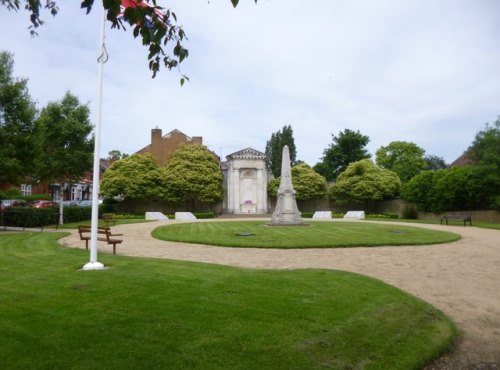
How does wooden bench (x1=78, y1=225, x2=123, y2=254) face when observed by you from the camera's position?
facing away from the viewer and to the right of the viewer

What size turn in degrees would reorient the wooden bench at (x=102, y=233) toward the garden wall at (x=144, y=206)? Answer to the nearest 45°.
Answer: approximately 45° to its left

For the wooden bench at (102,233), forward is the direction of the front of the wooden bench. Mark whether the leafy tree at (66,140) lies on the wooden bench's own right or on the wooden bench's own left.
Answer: on the wooden bench's own left

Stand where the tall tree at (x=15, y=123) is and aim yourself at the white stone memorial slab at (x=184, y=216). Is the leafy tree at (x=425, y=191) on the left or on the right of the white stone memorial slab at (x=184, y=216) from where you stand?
right

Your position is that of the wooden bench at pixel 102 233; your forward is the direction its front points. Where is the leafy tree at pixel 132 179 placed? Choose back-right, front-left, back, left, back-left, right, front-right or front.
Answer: front-left
